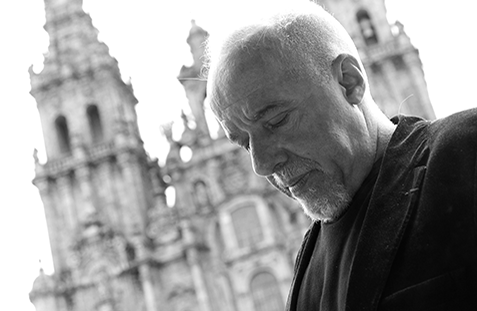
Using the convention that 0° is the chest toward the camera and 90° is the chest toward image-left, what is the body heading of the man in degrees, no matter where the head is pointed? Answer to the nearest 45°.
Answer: approximately 45°

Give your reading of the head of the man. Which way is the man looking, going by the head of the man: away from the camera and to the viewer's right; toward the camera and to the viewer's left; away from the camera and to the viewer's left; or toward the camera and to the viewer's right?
toward the camera and to the viewer's left

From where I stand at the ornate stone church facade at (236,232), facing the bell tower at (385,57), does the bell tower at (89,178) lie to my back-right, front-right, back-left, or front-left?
back-left

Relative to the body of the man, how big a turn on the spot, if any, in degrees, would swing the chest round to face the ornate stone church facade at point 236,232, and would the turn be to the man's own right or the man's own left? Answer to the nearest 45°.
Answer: approximately 135° to the man's own right

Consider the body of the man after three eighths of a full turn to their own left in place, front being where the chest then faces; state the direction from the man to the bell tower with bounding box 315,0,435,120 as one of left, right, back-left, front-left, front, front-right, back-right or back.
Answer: left

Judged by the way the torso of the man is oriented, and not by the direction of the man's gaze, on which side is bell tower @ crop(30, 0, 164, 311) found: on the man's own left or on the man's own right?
on the man's own right
